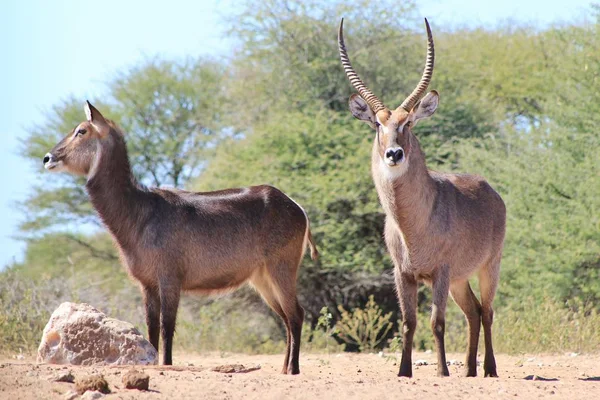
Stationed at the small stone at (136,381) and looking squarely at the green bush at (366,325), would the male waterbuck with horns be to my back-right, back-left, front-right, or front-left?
front-right

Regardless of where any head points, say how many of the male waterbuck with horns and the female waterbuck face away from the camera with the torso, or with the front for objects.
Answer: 0

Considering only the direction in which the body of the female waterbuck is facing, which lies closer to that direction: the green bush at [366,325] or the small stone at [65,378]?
the small stone

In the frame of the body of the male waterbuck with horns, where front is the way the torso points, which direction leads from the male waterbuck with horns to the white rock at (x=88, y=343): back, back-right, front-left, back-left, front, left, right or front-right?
front-right

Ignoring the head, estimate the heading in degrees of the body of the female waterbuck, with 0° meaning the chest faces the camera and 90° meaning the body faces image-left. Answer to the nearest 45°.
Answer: approximately 90°

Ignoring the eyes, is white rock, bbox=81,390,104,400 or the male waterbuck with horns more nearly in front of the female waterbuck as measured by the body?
the white rock

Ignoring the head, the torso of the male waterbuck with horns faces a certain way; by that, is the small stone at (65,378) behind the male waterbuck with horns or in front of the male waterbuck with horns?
in front

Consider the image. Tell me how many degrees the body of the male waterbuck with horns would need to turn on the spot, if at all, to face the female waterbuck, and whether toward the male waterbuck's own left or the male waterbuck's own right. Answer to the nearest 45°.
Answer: approximately 45° to the male waterbuck's own right

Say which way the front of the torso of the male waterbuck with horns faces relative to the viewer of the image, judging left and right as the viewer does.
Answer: facing the viewer and to the left of the viewer

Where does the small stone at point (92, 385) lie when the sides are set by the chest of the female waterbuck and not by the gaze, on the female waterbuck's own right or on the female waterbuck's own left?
on the female waterbuck's own left
